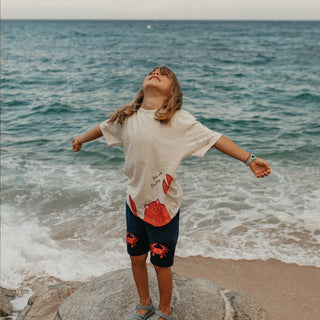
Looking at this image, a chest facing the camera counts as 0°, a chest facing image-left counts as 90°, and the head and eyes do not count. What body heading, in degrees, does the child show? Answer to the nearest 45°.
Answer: approximately 45°
